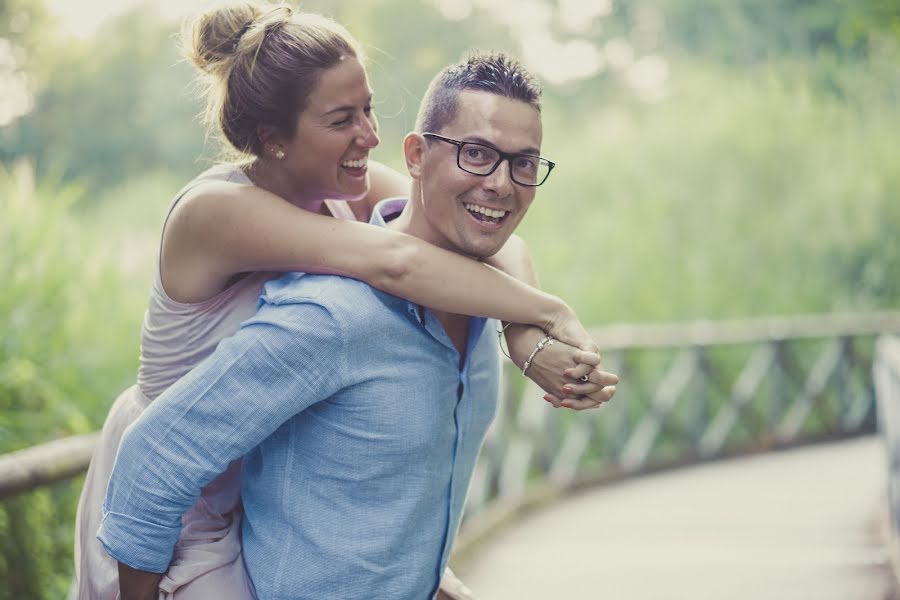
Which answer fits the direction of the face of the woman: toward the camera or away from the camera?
toward the camera

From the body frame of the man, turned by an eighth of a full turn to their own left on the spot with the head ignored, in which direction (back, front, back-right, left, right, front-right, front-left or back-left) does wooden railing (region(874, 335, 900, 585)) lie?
front-left

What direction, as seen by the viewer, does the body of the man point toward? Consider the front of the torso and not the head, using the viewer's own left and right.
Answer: facing the viewer and to the right of the viewer

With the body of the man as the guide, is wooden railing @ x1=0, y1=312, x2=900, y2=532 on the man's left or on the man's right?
on the man's left

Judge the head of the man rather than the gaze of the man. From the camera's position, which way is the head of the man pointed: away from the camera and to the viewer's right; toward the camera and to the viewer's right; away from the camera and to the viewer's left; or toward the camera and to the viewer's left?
toward the camera and to the viewer's right
